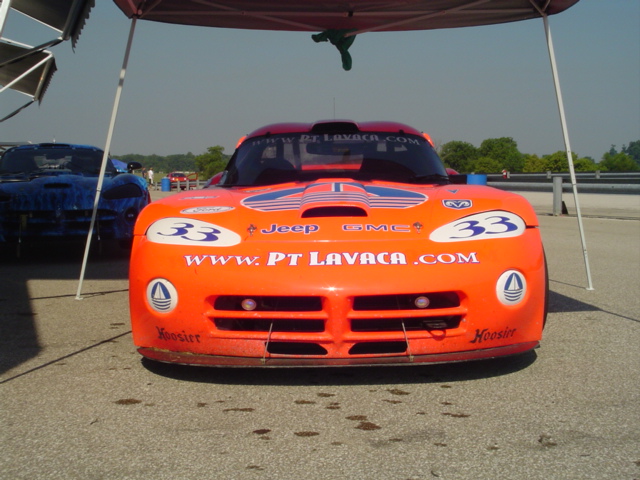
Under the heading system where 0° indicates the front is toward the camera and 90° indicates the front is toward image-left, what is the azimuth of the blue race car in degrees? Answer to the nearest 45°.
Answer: approximately 0°

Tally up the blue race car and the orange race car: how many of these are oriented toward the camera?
2

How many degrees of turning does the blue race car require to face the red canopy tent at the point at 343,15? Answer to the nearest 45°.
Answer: approximately 45° to its left

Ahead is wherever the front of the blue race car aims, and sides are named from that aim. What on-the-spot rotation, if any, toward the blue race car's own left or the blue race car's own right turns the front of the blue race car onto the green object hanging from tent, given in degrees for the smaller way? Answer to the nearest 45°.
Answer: approximately 45° to the blue race car's own left

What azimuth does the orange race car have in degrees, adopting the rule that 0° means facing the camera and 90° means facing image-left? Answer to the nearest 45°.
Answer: approximately 0°
